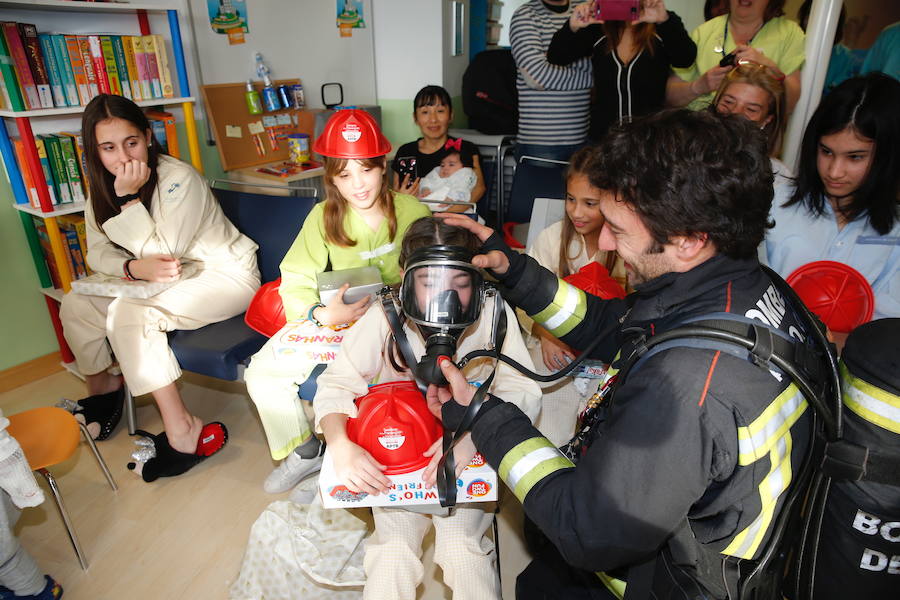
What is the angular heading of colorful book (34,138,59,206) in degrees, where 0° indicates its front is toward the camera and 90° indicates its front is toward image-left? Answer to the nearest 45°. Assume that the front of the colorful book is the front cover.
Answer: approximately 270°

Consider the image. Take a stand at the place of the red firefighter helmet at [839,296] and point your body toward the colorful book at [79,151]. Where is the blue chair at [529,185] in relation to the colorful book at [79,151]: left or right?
right

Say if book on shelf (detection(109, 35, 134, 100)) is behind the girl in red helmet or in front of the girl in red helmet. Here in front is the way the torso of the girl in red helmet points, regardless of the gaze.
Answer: behind
